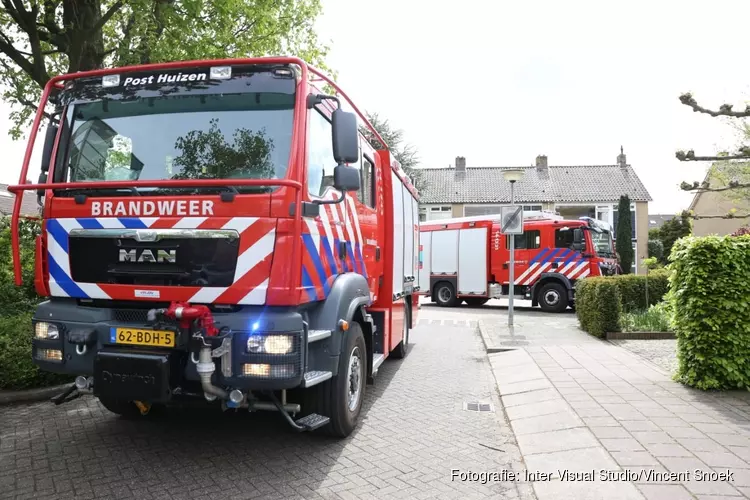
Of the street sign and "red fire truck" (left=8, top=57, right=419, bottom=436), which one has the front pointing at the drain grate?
the street sign

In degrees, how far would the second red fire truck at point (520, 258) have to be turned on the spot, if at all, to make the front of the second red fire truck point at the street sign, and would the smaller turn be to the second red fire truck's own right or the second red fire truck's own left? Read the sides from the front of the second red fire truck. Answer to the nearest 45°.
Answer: approximately 45° to the second red fire truck's own right

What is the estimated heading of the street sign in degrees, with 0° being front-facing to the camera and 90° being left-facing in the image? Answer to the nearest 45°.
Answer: approximately 0°

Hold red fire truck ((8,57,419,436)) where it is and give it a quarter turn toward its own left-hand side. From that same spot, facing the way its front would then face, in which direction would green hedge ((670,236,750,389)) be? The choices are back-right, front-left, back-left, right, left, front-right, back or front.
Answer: front-left

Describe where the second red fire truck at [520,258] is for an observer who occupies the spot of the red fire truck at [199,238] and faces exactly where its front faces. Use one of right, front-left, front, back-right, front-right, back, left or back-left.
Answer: back

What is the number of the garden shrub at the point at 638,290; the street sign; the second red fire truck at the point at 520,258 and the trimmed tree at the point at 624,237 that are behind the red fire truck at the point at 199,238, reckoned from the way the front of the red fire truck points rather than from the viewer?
4

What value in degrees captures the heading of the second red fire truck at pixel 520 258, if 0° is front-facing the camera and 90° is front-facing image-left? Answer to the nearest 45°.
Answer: approximately 315°

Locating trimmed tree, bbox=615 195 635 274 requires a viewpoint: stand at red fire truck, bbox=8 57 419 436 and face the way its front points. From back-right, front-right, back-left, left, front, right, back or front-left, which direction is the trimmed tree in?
back

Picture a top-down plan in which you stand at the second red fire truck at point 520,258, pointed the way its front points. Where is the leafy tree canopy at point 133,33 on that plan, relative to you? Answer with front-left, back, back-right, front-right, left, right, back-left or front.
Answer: right

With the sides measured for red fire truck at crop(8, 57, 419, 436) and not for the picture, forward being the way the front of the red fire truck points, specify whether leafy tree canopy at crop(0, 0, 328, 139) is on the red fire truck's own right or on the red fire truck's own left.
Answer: on the red fire truck's own right

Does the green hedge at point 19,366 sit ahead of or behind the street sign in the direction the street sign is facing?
ahead

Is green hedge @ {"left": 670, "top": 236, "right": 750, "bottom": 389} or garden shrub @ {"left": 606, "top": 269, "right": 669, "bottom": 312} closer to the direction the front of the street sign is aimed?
the green hedge
